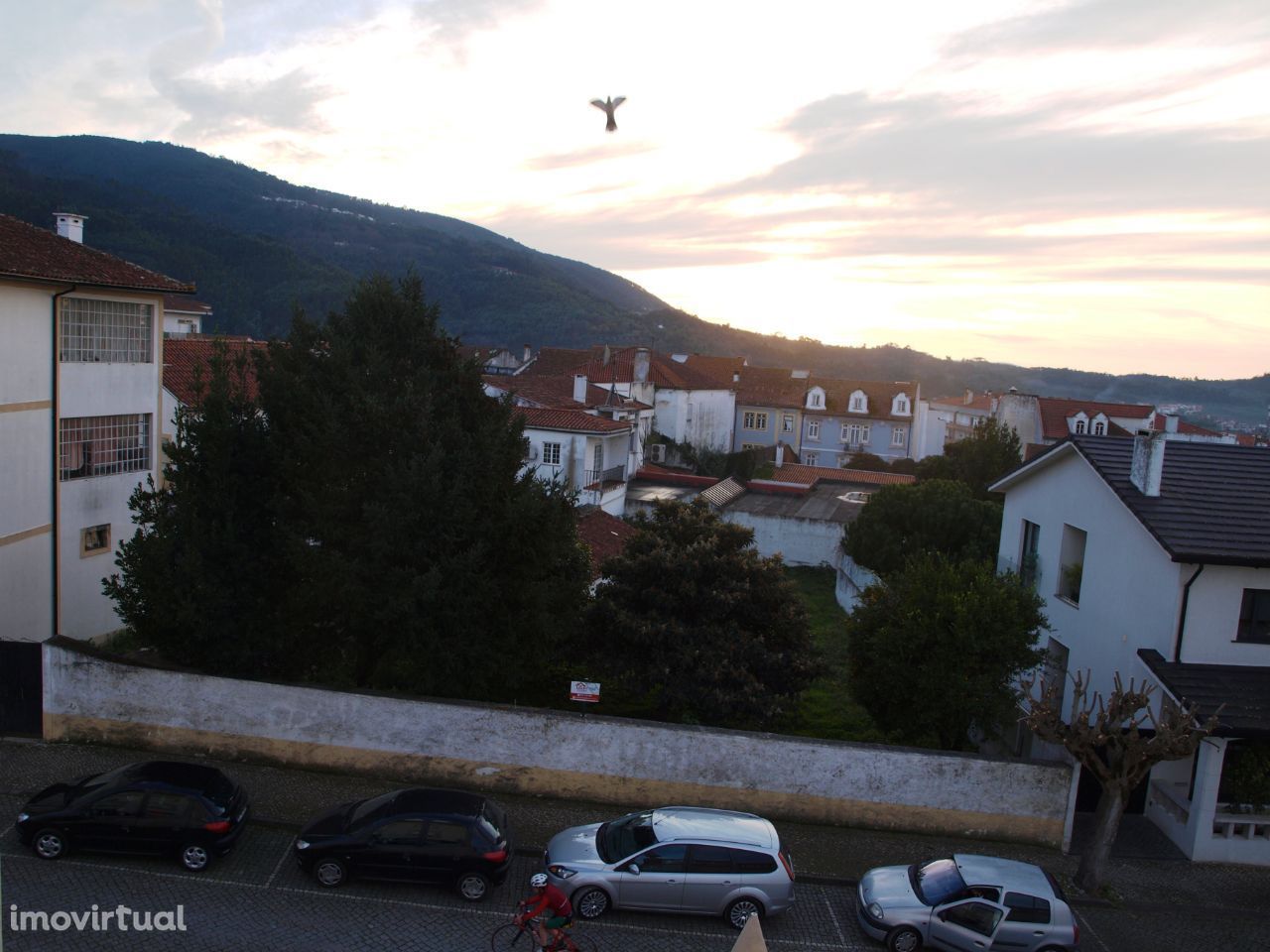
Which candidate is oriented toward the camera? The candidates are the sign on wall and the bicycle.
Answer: the sign on wall

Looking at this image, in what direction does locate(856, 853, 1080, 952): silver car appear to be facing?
to the viewer's left

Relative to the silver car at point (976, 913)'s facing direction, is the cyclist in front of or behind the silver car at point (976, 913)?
in front

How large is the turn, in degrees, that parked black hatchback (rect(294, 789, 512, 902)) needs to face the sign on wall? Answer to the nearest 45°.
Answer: approximately 135° to its right

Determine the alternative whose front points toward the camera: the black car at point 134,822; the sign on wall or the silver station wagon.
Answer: the sign on wall

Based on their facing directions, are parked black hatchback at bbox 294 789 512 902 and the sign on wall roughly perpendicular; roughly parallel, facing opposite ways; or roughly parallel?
roughly perpendicular

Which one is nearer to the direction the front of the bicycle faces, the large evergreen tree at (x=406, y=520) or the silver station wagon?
the large evergreen tree

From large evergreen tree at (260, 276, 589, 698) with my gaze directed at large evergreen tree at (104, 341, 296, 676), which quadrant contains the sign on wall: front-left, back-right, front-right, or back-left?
back-left

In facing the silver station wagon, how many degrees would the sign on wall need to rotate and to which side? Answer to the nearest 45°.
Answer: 0° — it already faces it

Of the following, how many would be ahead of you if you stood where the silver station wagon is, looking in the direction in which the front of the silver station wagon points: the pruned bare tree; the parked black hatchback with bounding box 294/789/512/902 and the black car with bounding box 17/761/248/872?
2

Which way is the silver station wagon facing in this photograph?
to the viewer's left

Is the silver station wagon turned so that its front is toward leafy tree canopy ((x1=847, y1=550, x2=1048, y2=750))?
no

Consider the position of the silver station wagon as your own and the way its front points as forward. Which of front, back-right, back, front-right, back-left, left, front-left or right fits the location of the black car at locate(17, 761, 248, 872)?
front

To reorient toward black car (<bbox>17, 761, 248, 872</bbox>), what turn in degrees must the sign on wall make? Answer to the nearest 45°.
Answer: approximately 45° to its right

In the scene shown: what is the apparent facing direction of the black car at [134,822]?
to the viewer's left

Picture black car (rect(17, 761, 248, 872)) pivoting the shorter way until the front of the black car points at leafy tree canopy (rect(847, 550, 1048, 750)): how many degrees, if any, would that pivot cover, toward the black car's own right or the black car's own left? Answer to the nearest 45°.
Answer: approximately 180°

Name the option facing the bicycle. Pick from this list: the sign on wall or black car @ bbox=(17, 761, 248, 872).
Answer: the sign on wall

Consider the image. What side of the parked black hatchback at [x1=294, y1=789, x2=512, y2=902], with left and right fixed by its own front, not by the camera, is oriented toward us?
left

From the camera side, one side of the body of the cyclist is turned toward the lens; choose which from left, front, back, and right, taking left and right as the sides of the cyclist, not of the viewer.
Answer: left

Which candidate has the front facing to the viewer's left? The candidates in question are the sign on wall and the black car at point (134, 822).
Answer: the black car
